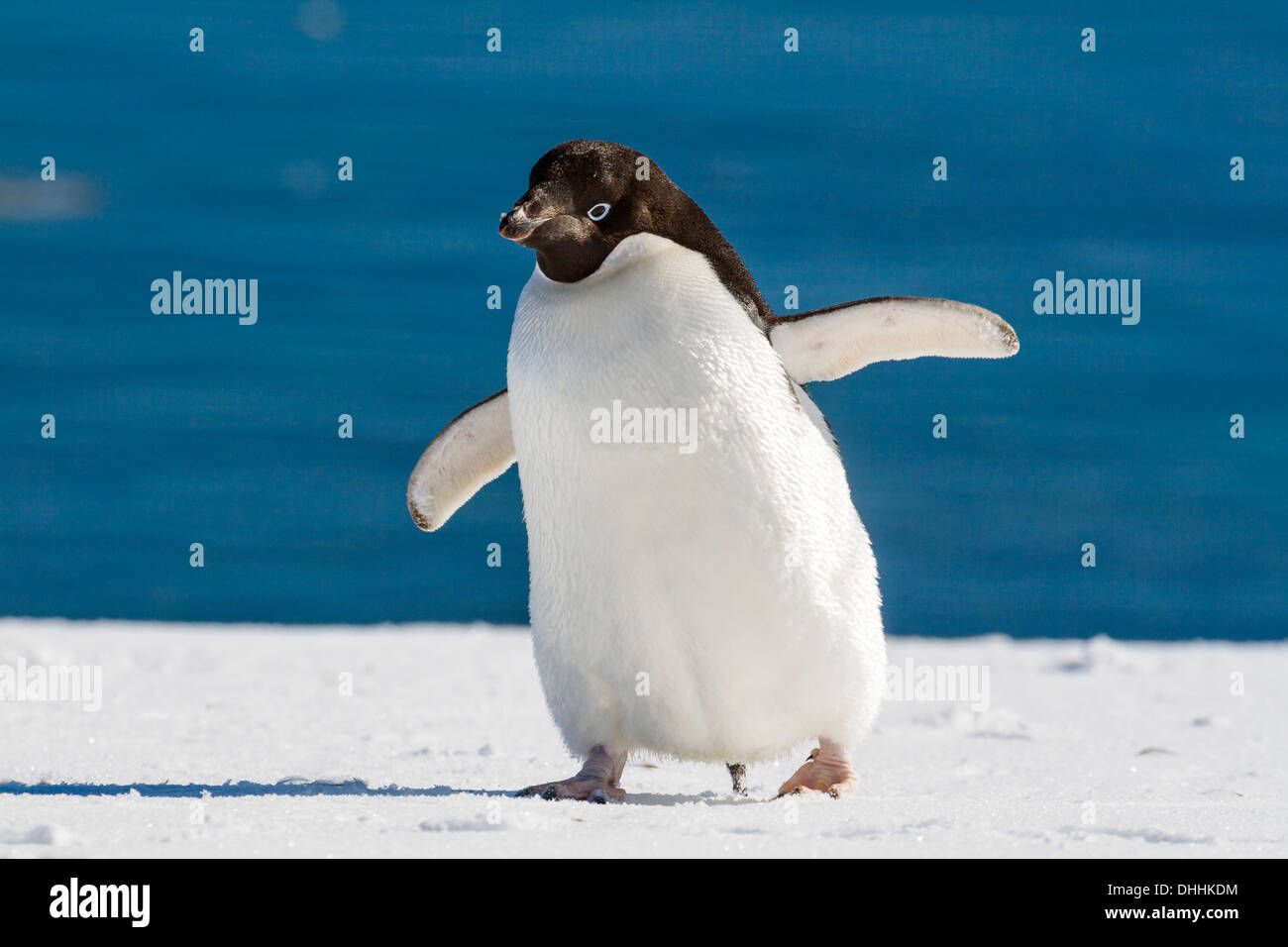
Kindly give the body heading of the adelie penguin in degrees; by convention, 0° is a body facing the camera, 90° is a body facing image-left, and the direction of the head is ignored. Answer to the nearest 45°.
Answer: approximately 45°
